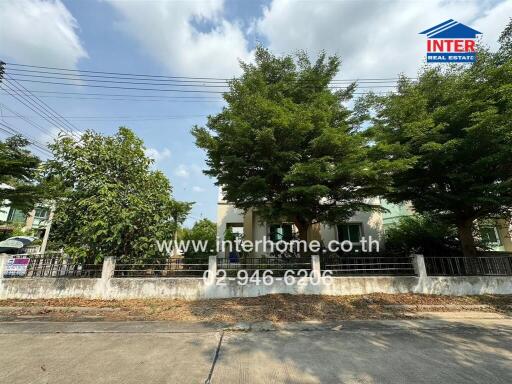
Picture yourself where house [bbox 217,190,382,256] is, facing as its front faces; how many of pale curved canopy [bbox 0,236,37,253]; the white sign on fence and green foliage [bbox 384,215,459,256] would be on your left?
1

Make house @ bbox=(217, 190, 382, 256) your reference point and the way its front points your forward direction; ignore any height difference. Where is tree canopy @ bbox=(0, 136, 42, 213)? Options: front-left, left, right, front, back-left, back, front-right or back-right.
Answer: front-right

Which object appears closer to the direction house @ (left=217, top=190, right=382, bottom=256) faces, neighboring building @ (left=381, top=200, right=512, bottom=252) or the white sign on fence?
the white sign on fence

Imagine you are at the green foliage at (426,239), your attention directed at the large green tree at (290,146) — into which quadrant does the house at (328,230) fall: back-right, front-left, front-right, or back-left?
front-right

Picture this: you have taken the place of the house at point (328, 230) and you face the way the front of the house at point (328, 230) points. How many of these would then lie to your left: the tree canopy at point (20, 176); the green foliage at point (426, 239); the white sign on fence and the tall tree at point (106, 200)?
1

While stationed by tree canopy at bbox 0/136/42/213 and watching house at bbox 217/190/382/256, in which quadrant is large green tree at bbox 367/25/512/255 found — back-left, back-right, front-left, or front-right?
front-right

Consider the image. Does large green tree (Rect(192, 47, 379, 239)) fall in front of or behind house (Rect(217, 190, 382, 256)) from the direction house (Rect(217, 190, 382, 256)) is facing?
in front

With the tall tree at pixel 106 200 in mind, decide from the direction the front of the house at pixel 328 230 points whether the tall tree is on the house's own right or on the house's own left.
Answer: on the house's own right

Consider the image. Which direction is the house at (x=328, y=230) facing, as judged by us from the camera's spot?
facing the viewer

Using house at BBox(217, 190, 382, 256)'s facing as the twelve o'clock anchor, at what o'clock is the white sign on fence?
The white sign on fence is roughly at 2 o'clock from the house.

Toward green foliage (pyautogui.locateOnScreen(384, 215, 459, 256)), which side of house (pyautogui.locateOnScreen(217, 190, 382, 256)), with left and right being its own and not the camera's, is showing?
left
